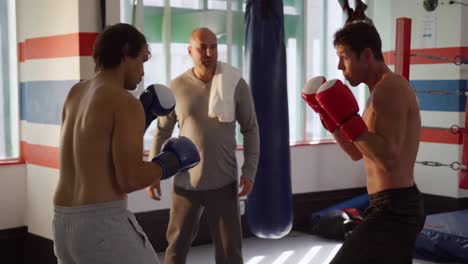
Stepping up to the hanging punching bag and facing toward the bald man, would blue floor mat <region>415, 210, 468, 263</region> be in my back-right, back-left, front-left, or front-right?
back-left

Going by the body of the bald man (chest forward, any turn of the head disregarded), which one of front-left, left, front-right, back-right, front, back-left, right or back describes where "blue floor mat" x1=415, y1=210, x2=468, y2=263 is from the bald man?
back-left

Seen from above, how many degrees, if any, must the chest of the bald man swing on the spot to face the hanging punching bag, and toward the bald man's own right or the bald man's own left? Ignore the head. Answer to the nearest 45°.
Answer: approximately 135° to the bald man's own left

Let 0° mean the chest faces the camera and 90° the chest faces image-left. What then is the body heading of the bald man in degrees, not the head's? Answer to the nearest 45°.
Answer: approximately 0°
